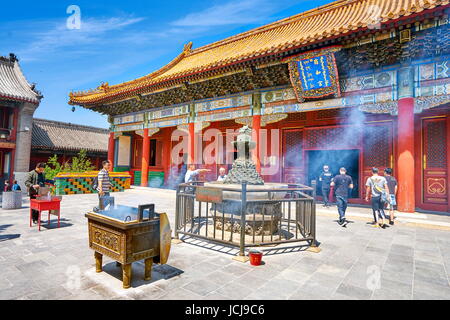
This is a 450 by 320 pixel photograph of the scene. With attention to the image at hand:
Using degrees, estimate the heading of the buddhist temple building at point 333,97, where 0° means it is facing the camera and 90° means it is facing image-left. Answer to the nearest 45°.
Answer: approximately 45°

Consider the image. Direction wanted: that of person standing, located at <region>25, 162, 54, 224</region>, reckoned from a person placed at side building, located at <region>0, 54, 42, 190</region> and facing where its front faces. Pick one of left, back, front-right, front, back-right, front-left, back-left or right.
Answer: front-right

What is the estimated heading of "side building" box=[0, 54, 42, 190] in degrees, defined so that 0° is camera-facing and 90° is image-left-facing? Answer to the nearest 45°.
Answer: approximately 315°

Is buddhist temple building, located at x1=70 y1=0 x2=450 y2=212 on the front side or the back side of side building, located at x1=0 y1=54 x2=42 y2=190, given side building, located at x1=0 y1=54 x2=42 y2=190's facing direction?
on the front side

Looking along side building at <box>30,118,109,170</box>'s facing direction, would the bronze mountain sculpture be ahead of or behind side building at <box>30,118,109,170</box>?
ahead

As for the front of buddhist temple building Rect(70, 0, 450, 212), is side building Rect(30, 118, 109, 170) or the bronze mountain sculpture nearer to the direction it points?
the bronze mountain sculpture
